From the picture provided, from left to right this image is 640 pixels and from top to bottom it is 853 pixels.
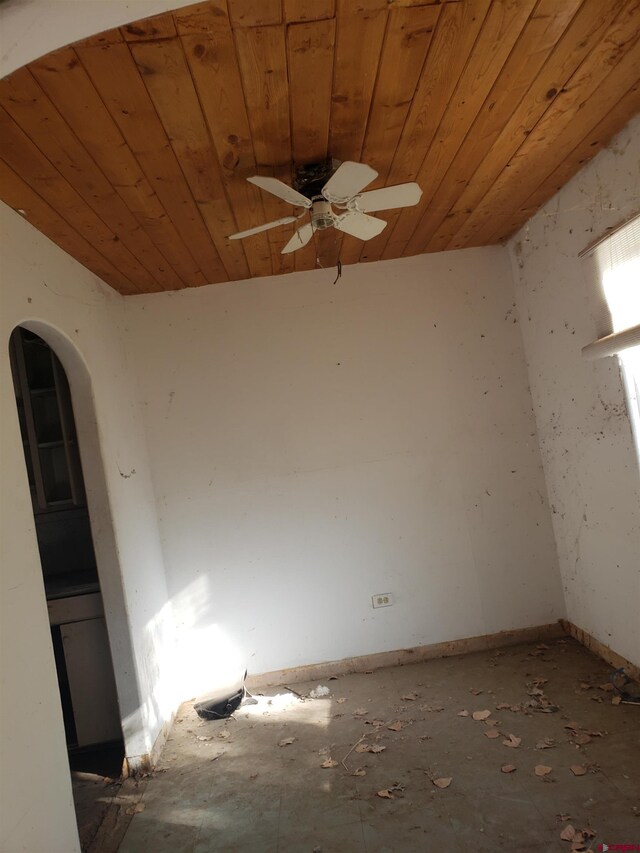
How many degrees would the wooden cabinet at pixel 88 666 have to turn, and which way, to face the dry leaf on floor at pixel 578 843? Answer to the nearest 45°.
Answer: approximately 45° to its left

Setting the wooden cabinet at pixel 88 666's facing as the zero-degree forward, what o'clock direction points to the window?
The window is roughly at 10 o'clock from the wooden cabinet.

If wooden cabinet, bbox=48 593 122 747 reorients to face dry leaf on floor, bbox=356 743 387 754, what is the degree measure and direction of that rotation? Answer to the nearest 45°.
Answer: approximately 45° to its left

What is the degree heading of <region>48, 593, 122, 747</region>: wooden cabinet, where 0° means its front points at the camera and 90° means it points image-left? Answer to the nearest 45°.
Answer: approximately 0°

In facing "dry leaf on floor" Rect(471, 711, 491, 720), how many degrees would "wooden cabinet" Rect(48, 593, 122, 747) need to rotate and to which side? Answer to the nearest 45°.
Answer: approximately 45° to its left

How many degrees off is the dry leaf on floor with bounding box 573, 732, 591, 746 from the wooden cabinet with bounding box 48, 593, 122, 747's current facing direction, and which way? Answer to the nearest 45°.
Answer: approximately 45° to its left

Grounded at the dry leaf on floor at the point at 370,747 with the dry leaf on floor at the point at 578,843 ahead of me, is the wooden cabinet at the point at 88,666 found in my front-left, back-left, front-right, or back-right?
back-right

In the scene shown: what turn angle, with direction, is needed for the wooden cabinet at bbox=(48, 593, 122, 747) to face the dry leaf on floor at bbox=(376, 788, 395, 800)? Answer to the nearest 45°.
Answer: approximately 45° to its left
